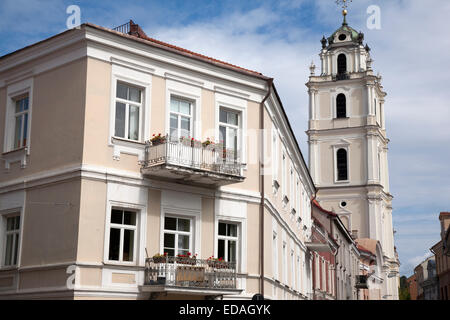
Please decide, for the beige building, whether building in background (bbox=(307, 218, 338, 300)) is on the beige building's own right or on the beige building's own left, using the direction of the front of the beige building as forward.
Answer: on the beige building's own left

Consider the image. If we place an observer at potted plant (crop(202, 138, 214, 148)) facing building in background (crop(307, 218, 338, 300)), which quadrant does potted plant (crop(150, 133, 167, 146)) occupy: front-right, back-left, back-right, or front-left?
back-left
